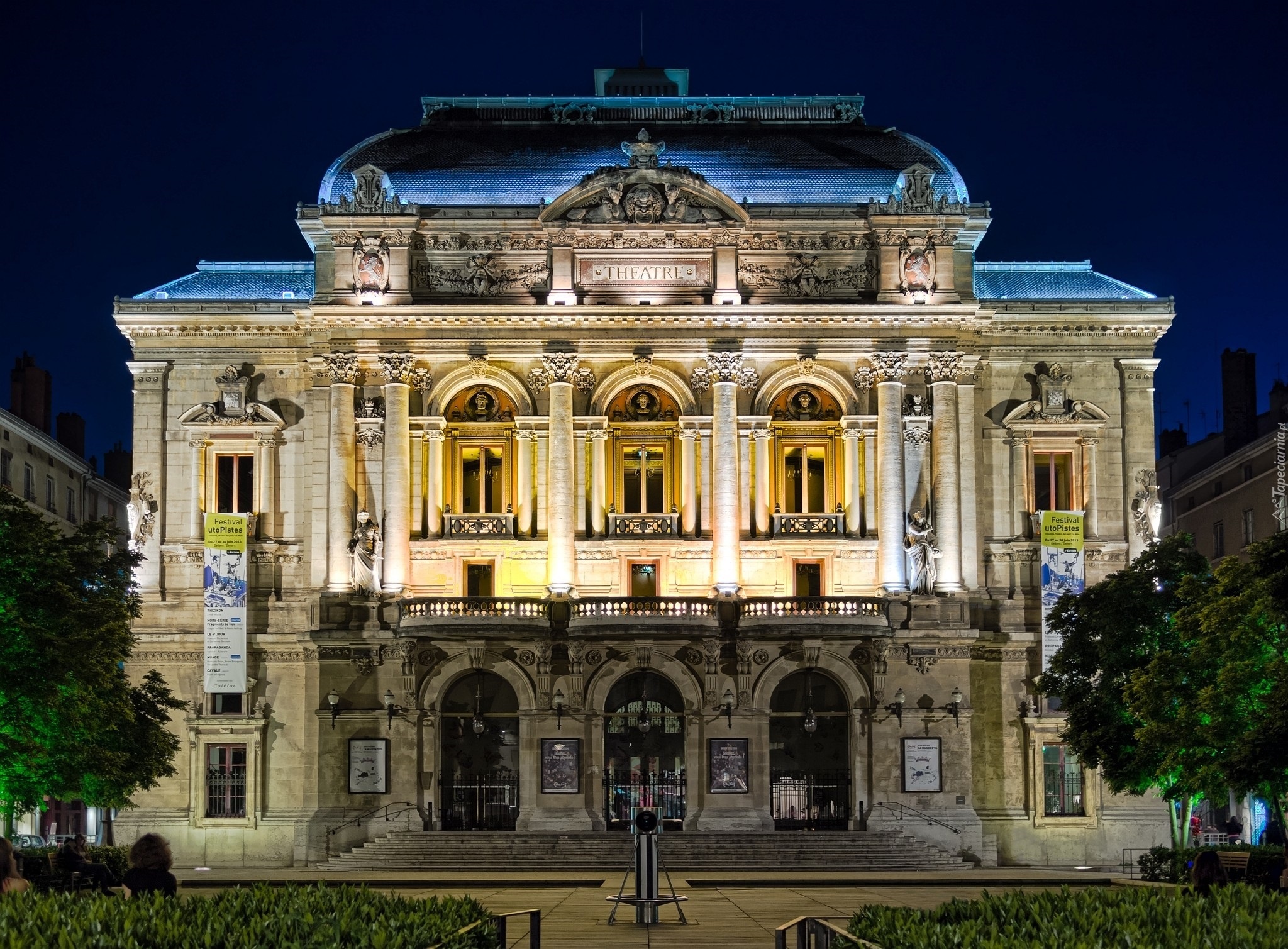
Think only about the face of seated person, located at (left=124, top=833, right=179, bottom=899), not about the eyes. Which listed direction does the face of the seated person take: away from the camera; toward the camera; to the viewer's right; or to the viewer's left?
away from the camera

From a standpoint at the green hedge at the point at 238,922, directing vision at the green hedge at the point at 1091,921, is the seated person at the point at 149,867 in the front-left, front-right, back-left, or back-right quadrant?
back-left

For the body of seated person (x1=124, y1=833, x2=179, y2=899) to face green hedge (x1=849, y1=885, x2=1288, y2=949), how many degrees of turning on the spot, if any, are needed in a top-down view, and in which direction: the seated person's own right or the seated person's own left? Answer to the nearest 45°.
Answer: approximately 135° to the seated person's own right

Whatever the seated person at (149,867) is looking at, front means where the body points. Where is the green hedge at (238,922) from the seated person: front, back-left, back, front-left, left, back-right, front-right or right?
back

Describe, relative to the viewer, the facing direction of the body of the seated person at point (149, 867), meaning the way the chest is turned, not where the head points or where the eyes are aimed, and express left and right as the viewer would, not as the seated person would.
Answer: facing away from the viewer
